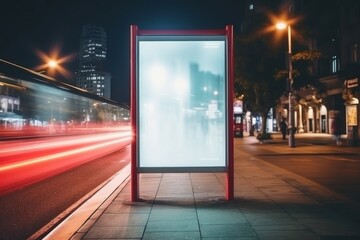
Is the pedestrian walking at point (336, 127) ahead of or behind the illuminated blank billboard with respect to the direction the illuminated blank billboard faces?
behind

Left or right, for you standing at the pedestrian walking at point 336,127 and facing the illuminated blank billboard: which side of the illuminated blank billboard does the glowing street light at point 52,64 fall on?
right

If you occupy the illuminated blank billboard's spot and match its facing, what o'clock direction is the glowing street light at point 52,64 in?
The glowing street light is roughly at 5 o'clock from the illuminated blank billboard.

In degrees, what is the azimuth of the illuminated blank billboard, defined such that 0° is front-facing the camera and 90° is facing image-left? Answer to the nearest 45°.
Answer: approximately 0°

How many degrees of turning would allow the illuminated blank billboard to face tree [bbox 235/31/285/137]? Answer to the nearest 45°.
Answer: approximately 180°
